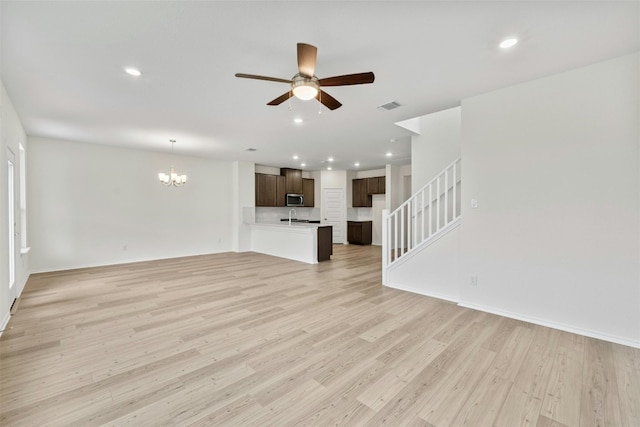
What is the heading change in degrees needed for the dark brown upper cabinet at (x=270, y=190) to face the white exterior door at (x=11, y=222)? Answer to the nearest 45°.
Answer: approximately 90° to its right

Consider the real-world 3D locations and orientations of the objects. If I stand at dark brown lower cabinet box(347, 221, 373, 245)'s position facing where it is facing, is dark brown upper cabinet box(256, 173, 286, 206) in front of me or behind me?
in front

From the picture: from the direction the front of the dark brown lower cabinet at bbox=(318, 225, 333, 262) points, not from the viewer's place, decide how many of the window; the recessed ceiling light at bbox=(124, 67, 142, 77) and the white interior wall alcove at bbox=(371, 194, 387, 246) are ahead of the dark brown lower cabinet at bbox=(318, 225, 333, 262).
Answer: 1

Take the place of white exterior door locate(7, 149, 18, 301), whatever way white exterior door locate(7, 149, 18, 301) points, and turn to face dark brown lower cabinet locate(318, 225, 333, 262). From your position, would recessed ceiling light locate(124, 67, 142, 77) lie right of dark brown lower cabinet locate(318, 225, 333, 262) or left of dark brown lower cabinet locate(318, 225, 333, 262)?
right

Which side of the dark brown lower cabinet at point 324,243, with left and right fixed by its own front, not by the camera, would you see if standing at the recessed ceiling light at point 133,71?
back

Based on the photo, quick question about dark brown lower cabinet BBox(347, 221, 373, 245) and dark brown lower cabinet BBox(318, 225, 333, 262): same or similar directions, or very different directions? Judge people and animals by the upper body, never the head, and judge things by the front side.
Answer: very different directions

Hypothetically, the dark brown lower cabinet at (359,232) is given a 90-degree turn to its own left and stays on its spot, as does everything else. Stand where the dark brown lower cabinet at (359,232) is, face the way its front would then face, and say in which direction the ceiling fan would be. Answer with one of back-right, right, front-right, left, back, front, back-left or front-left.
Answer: front-right

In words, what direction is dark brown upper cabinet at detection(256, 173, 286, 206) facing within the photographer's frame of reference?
facing the viewer and to the right of the viewer

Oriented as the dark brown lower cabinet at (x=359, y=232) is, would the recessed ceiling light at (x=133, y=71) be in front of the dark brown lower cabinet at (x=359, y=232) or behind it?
in front

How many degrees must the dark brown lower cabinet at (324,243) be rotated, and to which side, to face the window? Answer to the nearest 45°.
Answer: approximately 135° to its left

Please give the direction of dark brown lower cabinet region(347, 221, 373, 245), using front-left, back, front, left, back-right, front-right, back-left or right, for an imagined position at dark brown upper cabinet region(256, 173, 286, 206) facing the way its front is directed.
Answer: front-left

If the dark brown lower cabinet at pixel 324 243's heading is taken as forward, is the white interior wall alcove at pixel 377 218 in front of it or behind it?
in front

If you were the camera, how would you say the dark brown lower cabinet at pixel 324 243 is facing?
facing away from the viewer and to the right of the viewer

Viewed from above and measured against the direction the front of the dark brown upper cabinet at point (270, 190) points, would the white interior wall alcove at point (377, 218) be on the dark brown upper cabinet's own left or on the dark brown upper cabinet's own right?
on the dark brown upper cabinet's own left

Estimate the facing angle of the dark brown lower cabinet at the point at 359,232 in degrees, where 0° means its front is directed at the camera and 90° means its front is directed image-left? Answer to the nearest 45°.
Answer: approximately 45°
